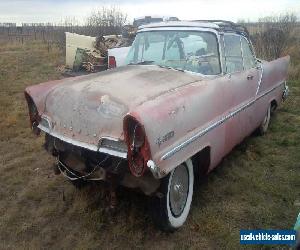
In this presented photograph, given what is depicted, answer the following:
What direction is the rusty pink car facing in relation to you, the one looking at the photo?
facing the viewer and to the left of the viewer

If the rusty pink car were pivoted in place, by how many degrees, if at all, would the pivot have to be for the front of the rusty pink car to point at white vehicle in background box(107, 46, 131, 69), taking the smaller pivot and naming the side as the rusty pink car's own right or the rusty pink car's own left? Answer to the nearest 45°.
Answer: approximately 135° to the rusty pink car's own right
